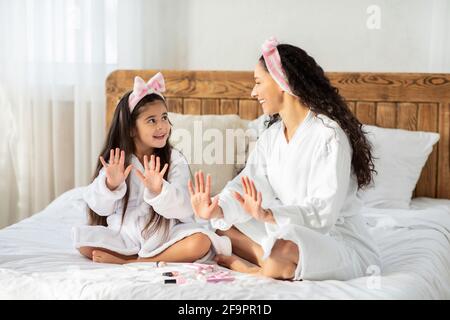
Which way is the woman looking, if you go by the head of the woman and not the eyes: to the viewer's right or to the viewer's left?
to the viewer's left

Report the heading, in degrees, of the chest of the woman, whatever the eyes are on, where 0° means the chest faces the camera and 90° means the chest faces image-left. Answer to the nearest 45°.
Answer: approximately 45°

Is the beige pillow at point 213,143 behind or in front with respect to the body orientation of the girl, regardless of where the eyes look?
behind

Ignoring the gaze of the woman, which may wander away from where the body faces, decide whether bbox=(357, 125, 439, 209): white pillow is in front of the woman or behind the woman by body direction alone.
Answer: behind

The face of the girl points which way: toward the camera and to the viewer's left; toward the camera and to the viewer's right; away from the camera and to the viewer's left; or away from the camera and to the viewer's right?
toward the camera and to the viewer's right

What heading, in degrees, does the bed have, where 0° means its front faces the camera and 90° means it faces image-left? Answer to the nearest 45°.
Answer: approximately 0°

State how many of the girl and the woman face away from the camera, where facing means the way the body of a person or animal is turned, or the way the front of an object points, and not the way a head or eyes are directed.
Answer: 0
